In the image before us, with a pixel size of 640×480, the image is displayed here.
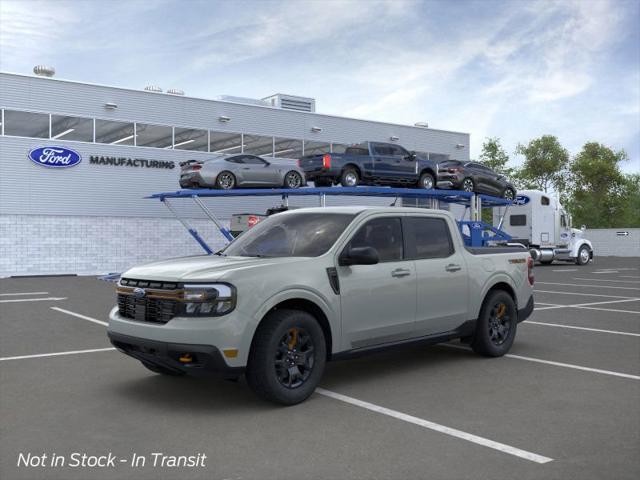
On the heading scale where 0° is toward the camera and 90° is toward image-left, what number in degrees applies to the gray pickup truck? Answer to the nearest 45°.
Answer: approximately 45°

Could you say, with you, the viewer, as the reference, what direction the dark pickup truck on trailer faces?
facing away from the viewer and to the right of the viewer

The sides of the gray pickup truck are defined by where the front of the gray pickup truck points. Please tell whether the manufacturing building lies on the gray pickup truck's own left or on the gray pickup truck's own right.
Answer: on the gray pickup truck's own right

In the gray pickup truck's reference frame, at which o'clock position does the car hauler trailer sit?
The car hauler trailer is roughly at 5 o'clock from the gray pickup truck.

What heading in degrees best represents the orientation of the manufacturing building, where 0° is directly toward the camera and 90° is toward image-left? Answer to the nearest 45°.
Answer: approximately 315°

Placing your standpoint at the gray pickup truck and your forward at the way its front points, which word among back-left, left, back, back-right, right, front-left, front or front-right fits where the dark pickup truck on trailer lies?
back-right

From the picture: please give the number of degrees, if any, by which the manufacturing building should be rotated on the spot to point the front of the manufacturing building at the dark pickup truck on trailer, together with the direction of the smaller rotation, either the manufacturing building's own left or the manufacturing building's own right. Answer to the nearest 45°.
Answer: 0° — it already faces it

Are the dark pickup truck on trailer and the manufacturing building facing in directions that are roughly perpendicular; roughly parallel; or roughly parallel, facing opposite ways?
roughly perpendicular

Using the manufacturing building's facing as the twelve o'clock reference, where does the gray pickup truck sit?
The gray pickup truck is roughly at 1 o'clock from the manufacturing building.
